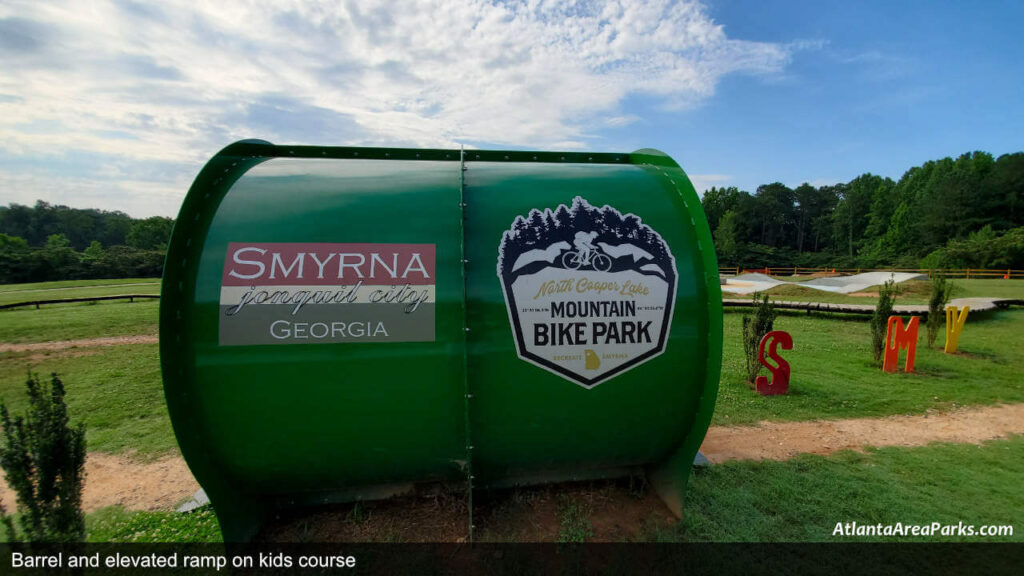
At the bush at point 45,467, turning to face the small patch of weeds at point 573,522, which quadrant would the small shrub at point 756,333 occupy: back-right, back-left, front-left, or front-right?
front-left

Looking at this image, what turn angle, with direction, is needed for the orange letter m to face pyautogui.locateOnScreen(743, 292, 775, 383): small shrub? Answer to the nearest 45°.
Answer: approximately 45° to its right

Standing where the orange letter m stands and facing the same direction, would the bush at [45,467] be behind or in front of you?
in front

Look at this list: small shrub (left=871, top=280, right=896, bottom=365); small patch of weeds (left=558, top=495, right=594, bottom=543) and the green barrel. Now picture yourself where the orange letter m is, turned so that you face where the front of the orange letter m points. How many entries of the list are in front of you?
2

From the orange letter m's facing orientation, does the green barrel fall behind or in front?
in front

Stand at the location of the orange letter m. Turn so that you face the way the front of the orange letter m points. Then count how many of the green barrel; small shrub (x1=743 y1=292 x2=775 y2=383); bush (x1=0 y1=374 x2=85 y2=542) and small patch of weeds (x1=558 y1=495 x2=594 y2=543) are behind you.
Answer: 0

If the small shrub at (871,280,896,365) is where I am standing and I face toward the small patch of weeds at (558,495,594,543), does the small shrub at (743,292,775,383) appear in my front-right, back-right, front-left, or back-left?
front-right

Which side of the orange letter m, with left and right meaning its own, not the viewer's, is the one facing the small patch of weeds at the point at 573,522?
front

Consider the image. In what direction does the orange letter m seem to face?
toward the camera

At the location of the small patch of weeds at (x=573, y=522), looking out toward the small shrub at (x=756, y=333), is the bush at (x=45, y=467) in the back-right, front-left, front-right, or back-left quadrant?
back-left

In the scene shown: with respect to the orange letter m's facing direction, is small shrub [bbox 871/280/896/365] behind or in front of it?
behind
